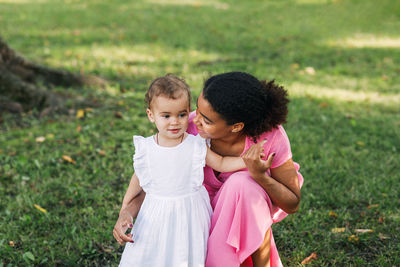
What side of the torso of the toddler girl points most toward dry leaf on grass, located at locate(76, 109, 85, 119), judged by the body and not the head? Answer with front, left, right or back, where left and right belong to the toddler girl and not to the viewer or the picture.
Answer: back

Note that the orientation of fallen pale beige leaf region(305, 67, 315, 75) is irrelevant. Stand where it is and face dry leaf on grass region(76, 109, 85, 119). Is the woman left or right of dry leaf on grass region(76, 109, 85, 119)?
left

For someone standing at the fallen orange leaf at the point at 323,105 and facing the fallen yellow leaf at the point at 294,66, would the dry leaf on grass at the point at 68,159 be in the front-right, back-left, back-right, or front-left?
back-left

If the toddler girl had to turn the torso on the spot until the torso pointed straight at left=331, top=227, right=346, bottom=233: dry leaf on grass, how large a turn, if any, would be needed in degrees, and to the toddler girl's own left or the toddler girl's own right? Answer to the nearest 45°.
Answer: approximately 135° to the toddler girl's own left

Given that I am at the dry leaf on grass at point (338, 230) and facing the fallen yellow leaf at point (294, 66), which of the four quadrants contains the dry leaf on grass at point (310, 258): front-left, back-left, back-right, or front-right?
back-left

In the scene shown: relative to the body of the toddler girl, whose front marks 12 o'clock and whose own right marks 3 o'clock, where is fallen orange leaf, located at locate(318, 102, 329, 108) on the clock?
The fallen orange leaf is roughly at 7 o'clock from the toddler girl.
